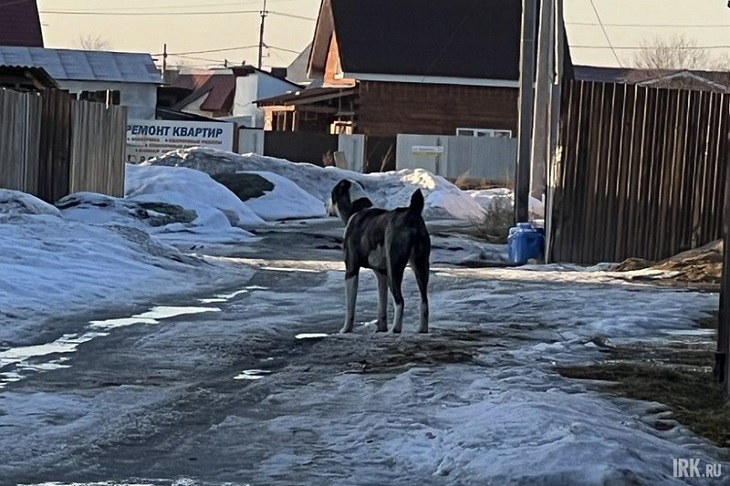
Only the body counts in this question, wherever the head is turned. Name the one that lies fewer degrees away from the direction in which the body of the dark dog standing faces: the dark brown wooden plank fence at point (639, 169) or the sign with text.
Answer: the sign with text

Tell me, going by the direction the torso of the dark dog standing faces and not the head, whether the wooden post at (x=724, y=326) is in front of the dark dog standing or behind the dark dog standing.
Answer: behind

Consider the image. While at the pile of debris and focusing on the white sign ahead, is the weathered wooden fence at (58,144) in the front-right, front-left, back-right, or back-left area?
front-left

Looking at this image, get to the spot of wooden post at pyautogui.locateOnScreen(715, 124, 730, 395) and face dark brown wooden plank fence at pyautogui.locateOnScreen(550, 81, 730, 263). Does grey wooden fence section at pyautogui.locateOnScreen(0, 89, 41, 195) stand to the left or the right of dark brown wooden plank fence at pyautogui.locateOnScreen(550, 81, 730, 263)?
left

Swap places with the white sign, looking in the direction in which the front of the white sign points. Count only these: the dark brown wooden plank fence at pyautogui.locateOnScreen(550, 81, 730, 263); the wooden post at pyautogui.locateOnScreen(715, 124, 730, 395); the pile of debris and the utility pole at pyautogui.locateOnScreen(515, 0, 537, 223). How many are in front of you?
4

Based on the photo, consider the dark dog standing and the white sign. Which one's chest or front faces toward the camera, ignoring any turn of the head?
the white sign

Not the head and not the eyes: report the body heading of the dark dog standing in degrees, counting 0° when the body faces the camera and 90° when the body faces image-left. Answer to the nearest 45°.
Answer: approximately 135°

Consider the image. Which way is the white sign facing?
toward the camera

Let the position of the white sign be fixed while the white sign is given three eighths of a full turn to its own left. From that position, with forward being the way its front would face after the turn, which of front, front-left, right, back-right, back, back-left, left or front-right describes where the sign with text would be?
back-left

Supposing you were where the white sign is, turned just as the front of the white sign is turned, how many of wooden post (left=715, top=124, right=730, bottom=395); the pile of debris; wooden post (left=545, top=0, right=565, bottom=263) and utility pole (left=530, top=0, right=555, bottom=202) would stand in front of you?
4

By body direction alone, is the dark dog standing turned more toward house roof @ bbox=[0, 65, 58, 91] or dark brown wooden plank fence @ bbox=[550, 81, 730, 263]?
the house roof

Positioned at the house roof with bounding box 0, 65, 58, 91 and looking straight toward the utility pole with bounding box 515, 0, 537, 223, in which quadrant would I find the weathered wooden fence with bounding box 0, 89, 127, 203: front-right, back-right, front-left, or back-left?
front-right

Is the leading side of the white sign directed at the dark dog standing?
yes
